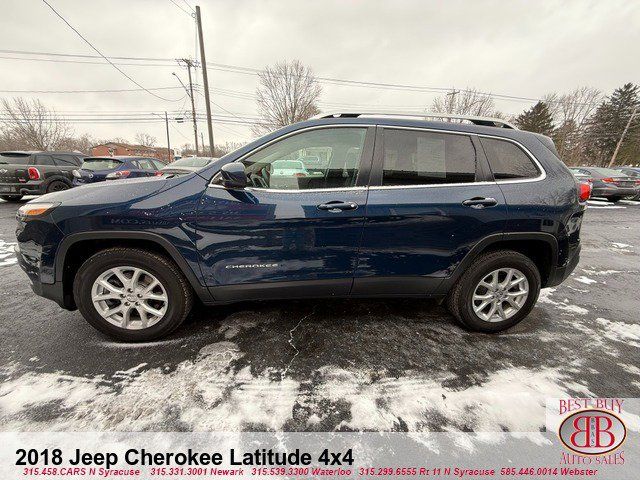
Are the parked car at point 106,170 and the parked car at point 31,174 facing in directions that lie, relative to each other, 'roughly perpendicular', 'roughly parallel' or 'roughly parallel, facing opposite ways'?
roughly parallel

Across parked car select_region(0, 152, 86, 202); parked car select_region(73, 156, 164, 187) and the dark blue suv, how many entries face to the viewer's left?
1

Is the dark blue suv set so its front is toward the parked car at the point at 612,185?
no

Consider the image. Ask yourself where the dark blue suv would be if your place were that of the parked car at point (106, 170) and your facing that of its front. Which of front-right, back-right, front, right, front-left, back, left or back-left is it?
back-right

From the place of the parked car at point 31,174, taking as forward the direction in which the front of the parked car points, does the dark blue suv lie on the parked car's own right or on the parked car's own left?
on the parked car's own right

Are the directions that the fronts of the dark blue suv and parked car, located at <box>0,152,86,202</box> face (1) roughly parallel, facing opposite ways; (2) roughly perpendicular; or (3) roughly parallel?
roughly perpendicular

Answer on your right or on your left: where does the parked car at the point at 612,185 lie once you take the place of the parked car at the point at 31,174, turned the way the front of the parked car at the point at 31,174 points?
on your right

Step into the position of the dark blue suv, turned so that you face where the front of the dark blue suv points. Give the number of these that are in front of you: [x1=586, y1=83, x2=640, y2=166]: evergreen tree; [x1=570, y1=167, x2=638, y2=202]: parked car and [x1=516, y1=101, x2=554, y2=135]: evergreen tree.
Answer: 0

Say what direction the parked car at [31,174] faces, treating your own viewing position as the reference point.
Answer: facing away from the viewer and to the right of the viewer

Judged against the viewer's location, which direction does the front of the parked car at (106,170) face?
facing away from the viewer and to the right of the viewer

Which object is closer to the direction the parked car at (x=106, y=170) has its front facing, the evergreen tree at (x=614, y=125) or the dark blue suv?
the evergreen tree

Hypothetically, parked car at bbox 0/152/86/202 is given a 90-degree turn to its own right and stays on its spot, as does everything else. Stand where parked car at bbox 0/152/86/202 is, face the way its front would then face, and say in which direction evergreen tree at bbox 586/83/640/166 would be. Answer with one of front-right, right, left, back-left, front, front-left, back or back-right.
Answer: front-left

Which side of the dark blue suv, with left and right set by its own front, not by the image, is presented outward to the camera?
left

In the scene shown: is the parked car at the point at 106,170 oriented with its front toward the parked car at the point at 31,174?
no

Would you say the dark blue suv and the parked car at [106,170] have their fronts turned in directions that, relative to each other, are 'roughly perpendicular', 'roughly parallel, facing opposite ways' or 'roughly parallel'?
roughly perpendicular
